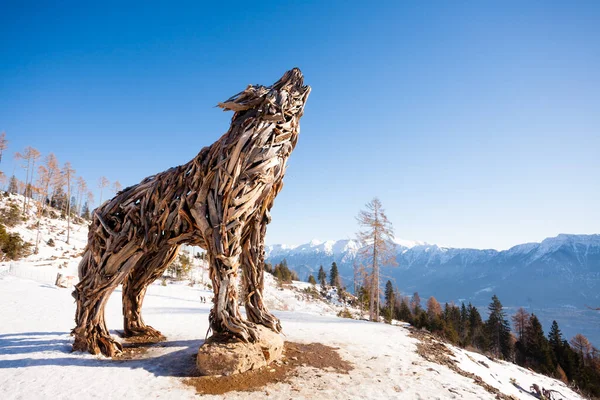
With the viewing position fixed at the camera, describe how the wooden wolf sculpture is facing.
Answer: facing the viewer and to the right of the viewer

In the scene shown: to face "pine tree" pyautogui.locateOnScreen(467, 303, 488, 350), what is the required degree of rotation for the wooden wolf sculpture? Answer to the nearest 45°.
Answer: approximately 90° to its left

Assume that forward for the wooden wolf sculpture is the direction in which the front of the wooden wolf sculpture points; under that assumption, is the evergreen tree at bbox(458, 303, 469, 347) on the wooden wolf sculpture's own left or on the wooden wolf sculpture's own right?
on the wooden wolf sculpture's own left

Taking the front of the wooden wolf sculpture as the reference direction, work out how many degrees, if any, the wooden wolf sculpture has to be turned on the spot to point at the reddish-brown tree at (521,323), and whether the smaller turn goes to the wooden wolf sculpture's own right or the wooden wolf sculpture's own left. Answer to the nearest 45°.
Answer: approximately 90° to the wooden wolf sculpture's own left

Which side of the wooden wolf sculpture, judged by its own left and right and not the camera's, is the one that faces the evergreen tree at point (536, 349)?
left

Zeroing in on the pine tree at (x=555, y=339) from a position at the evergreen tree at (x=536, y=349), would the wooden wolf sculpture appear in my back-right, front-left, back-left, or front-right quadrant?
back-right
